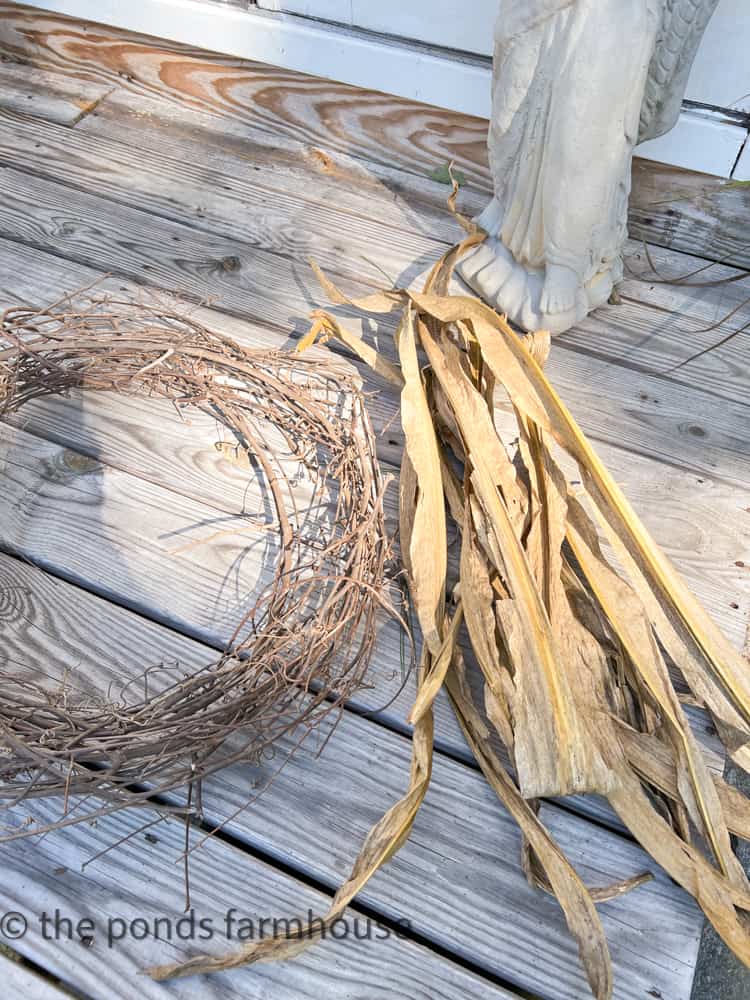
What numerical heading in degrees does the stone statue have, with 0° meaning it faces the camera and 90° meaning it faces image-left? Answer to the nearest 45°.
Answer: approximately 45°
